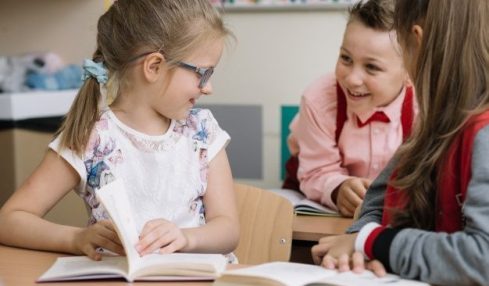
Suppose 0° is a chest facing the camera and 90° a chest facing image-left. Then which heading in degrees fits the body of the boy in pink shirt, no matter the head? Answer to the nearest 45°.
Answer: approximately 0°

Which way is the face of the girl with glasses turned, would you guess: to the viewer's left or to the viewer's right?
to the viewer's right

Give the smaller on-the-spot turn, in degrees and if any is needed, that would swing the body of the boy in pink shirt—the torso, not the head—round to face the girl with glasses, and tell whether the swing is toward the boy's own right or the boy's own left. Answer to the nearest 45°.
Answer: approximately 45° to the boy's own right

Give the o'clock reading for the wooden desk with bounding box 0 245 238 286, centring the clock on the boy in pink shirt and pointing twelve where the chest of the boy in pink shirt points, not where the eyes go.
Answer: The wooden desk is roughly at 1 o'clock from the boy in pink shirt.
